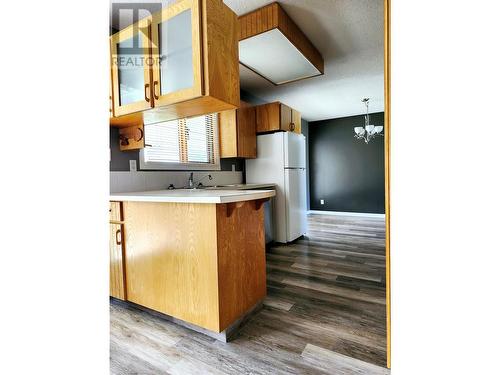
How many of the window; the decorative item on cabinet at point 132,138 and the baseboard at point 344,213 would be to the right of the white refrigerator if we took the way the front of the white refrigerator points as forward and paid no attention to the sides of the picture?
2

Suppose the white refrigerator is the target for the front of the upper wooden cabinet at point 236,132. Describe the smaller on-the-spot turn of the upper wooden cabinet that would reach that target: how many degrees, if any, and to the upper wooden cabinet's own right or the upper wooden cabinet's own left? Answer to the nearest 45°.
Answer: approximately 135° to the upper wooden cabinet's own left

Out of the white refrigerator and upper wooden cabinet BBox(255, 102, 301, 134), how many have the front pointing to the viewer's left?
0

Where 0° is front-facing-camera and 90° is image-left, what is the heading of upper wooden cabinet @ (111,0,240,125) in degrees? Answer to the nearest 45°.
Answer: approximately 45°

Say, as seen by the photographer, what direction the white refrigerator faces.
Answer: facing the viewer and to the right of the viewer

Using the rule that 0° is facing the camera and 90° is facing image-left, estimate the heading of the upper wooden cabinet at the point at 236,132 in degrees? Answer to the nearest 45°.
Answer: approximately 45°
